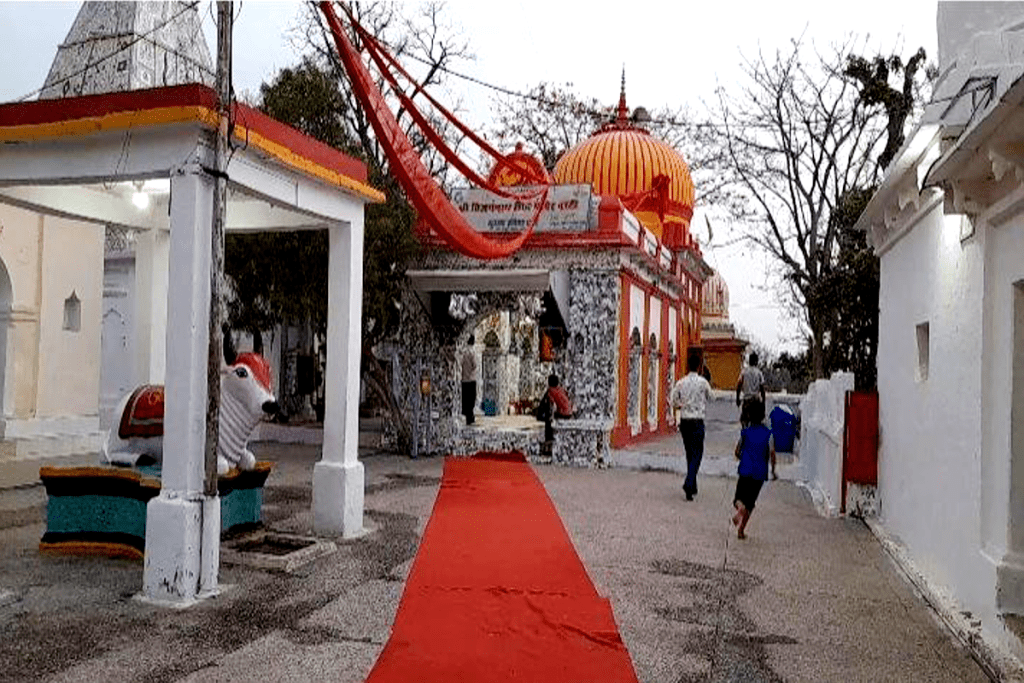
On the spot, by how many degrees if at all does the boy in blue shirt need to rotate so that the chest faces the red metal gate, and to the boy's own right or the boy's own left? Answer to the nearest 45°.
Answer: approximately 45° to the boy's own right

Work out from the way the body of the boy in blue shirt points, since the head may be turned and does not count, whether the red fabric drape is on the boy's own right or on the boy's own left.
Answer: on the boy's own left

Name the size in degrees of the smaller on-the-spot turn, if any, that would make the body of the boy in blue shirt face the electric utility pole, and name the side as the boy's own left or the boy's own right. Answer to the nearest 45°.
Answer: approximately 135° to the boy's own left

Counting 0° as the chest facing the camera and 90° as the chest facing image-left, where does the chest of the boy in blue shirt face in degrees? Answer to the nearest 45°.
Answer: approximately 180°
